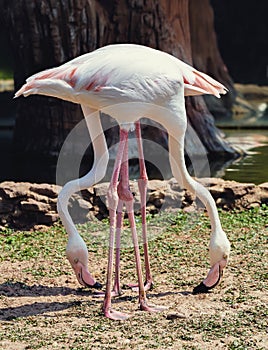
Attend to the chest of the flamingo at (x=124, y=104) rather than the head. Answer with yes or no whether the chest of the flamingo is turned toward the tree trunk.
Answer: no
